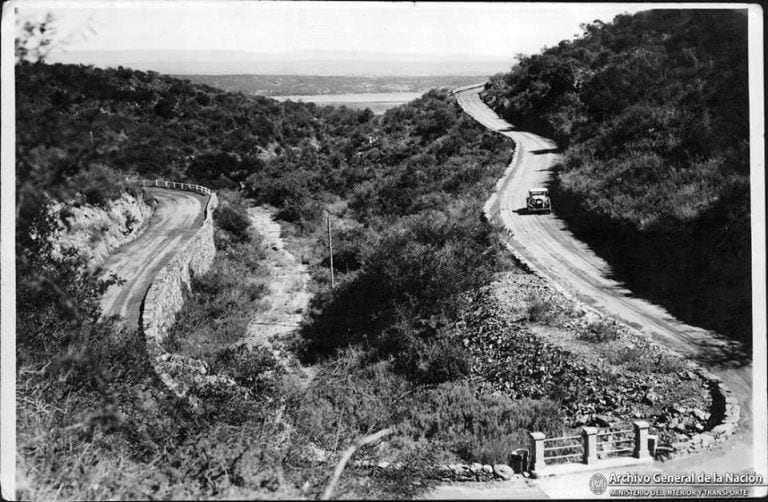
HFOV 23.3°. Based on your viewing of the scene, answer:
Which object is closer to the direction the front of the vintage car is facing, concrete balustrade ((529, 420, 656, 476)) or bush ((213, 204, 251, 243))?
the concrete balustrade

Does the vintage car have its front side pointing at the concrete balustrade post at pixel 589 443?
yes

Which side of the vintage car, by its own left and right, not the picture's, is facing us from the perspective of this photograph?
front

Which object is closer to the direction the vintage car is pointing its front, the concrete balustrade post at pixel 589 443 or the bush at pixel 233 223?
the concrete balustrade post

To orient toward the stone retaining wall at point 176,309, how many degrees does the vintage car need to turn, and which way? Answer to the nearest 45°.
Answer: approximately 45° to its right

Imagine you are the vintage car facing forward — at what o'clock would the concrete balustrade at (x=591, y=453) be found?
The concrete balustrade is roughly at 12 o'clock from the vintage car.
